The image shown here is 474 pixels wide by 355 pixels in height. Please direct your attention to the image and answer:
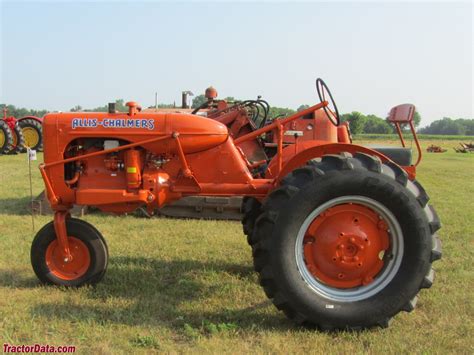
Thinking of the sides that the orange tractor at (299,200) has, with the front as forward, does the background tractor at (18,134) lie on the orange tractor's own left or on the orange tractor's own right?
on the orange tractor's own right

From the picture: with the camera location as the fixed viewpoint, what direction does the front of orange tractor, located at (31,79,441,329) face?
facing to the left of the viewer
